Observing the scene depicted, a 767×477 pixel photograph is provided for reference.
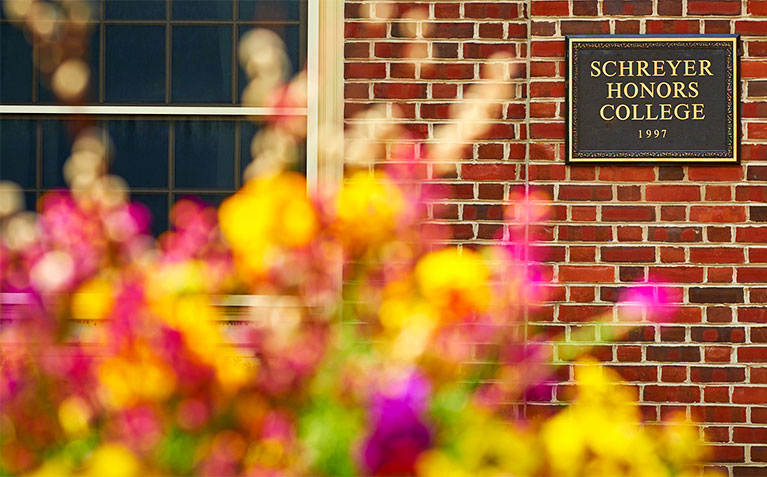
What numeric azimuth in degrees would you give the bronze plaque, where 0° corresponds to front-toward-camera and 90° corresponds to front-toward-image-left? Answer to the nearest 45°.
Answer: approximately 0°

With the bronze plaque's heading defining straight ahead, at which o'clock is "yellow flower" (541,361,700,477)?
The yellow flower is roughly at 12 o'clock from the bronze plaque.

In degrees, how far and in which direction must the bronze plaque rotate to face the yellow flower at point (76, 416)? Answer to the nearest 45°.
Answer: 0° — it already faces it

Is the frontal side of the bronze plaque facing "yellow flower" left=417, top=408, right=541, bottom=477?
yes

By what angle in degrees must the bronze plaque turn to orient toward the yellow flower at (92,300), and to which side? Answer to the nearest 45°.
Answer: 0° — it already faces it

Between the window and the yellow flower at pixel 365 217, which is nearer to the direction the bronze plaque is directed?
the yellow flower

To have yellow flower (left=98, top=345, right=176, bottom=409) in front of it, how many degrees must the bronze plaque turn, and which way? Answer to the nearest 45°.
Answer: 0° — it already faces it
